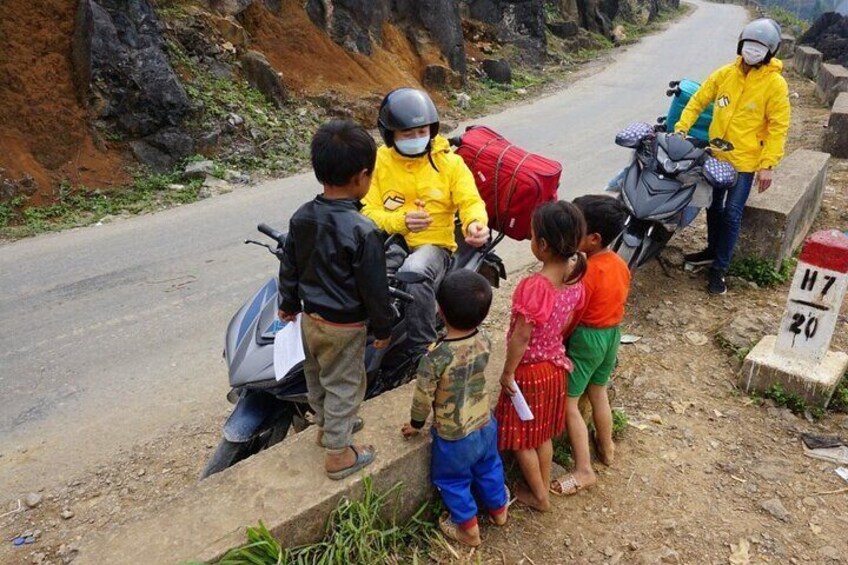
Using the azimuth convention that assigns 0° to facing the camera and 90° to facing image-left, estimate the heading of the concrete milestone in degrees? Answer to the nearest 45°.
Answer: approximately 0°

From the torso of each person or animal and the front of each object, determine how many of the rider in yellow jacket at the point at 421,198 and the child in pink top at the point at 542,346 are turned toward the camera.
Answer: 1

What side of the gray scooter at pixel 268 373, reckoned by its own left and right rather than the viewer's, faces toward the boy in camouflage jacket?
left

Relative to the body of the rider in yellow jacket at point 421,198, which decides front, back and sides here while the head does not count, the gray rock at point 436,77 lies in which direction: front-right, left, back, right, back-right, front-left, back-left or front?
back

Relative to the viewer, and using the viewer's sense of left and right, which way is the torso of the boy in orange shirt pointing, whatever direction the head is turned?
facing away from the viewer and to the left of the viewer

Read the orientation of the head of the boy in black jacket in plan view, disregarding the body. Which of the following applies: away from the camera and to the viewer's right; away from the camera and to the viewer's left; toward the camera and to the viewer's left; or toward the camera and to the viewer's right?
away from the camera and to the viewer's right

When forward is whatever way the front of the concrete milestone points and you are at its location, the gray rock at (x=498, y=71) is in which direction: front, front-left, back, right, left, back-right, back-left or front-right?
back-right

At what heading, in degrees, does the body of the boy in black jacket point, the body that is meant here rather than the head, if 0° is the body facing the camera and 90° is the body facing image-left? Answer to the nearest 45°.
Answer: approximately 225°

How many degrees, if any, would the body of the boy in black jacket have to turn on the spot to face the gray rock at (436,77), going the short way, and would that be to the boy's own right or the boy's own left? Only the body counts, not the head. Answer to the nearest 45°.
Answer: approximately 45° to the boy's own left

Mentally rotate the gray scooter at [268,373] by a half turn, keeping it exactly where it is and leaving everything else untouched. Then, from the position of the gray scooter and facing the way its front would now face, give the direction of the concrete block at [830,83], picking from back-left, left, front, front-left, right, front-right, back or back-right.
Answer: front

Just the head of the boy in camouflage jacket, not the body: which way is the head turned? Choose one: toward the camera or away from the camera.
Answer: away from the camera

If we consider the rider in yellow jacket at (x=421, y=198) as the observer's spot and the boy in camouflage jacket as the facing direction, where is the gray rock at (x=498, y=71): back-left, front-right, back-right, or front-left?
back-left

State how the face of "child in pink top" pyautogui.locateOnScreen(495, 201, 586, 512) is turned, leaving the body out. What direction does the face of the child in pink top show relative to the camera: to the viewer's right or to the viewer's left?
to the viewer's left

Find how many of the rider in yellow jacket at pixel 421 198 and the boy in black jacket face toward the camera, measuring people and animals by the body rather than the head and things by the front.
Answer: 1

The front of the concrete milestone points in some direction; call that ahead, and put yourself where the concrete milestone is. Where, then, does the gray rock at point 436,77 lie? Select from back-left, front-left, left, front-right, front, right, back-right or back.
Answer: back-right

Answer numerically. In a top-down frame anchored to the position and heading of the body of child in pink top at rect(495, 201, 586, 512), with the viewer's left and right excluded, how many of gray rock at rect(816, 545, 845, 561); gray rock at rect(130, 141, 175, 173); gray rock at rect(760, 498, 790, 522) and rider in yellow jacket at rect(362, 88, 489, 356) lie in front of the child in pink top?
2

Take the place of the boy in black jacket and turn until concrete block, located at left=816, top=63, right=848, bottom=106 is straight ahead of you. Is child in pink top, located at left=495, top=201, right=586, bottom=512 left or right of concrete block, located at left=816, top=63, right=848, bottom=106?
right
